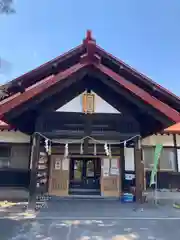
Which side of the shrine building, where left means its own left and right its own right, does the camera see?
front
